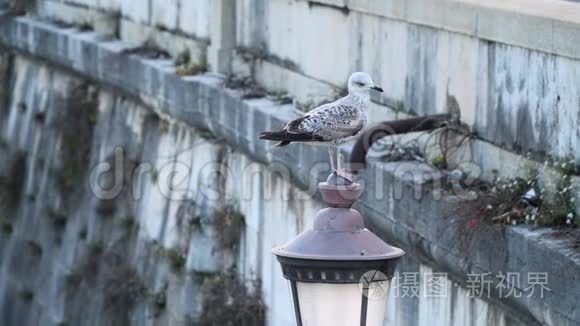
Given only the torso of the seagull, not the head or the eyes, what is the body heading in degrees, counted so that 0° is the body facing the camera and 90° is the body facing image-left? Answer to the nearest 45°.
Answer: approximately 270°
